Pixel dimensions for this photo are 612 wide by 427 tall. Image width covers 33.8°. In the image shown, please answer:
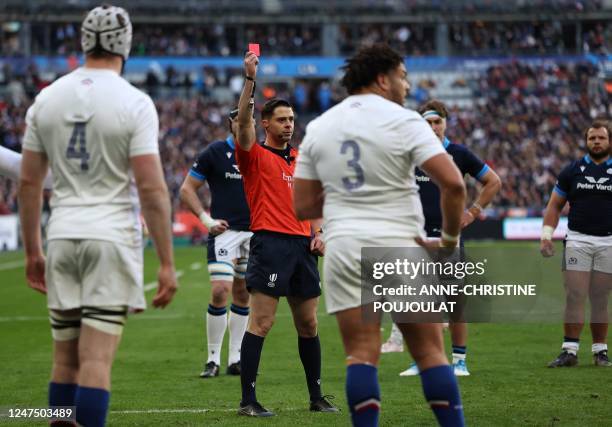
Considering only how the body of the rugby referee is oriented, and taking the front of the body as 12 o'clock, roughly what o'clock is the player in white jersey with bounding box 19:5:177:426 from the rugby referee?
The player in white jersey is roughly at 2 o'clock from the rugby referee.

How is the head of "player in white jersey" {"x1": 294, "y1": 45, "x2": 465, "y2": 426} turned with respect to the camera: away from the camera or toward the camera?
away from the camera

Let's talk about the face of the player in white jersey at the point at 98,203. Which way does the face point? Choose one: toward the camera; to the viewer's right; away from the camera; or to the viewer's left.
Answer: away from the camera

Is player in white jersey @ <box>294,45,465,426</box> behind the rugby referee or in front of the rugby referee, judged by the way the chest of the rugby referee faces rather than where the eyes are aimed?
in front

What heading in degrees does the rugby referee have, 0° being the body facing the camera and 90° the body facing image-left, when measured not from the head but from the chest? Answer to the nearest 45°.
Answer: approximately 315°
